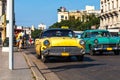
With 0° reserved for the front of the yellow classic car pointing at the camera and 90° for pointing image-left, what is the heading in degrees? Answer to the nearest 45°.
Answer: approximately 0°
